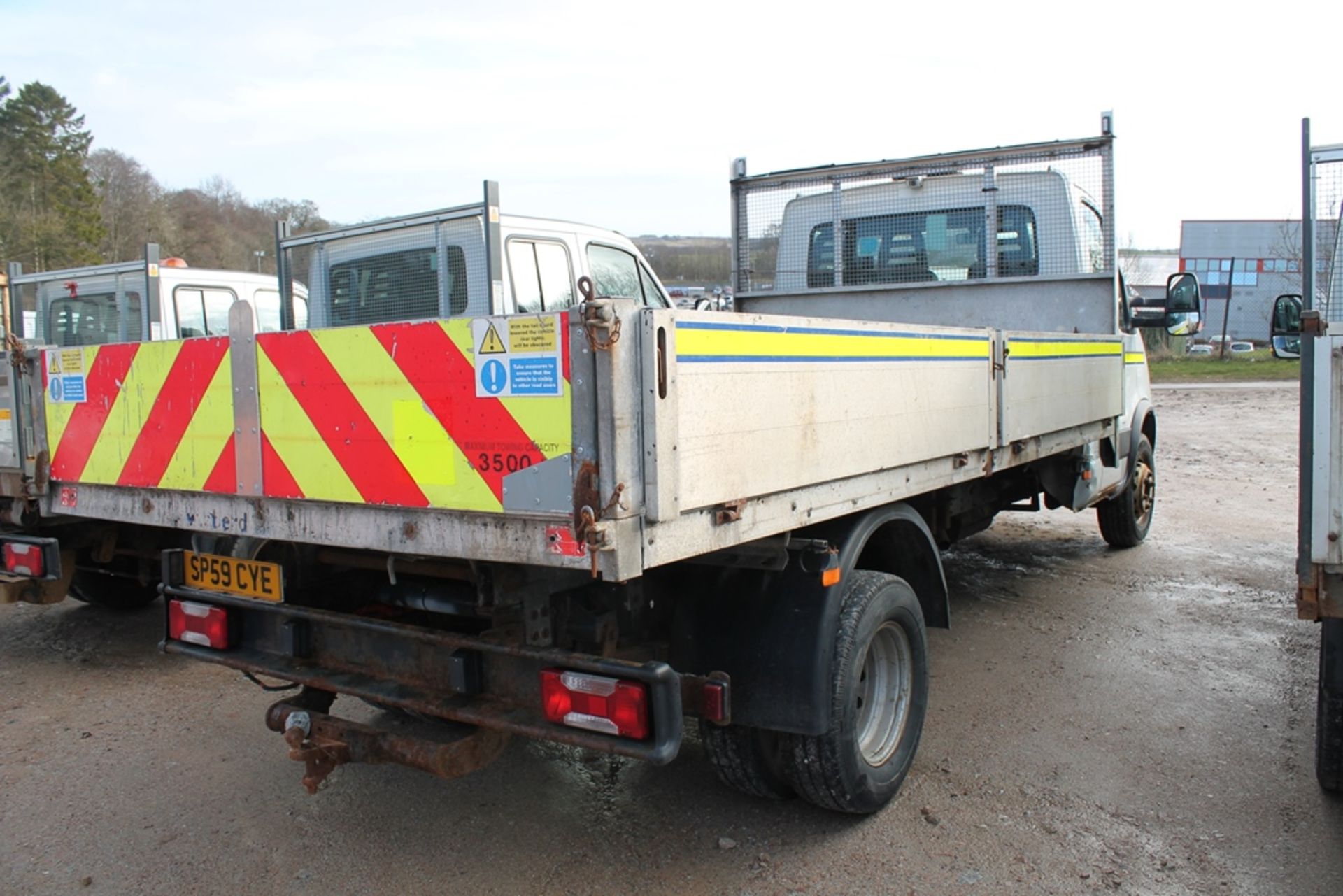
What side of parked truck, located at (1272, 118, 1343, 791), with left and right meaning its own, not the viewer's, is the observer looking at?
back

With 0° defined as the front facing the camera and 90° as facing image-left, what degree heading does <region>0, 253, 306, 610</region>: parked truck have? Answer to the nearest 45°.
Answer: approximately 225°

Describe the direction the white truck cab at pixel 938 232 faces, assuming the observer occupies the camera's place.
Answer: facing away from the viewer and to the right of the viewer

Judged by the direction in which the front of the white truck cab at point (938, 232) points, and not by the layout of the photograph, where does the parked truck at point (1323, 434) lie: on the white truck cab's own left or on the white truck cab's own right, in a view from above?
on the white truck cab's own right

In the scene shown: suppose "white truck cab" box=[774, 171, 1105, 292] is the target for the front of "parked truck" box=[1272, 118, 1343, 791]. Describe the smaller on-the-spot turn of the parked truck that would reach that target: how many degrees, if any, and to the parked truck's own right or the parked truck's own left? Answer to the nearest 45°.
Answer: approximately 45° to the parked truck's own left

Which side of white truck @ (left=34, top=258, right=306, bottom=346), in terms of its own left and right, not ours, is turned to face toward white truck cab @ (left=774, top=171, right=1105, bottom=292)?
right

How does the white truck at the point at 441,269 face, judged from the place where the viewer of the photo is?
facing away from the viewer and to the right of the viewer
